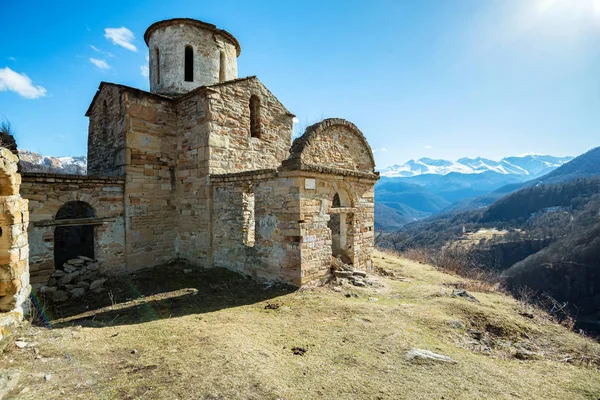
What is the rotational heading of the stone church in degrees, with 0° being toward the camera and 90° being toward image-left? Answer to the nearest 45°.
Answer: approximately 315°

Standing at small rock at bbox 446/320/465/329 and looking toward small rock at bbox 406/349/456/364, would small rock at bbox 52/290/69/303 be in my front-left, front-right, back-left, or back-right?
front-right

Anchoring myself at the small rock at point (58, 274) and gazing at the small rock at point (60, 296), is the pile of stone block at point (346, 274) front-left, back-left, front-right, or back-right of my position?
front-left

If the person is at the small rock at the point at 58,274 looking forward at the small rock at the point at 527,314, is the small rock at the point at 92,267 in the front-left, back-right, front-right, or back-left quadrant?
front-left

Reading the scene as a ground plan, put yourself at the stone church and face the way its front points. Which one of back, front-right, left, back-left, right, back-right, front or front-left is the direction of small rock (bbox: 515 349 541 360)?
front

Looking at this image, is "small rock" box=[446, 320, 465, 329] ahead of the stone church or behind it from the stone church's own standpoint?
ahead

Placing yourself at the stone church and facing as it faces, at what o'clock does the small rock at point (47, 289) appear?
The small rock is roughly at 4 o'clock from the stone church.

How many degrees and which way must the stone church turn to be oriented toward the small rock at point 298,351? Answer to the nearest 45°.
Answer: approximately 45° to its right

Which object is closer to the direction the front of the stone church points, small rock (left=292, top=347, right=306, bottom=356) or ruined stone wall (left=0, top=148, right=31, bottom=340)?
the small rock

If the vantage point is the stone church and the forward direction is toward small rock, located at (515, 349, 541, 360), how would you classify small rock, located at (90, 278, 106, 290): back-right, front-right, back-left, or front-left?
front-right

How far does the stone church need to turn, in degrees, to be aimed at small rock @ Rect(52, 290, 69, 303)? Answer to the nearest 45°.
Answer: approximately 135° to its right

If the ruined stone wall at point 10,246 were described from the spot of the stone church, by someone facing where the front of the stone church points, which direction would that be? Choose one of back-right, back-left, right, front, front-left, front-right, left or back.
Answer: right

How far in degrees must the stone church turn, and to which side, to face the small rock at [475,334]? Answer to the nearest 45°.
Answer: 0° — it already faces it
